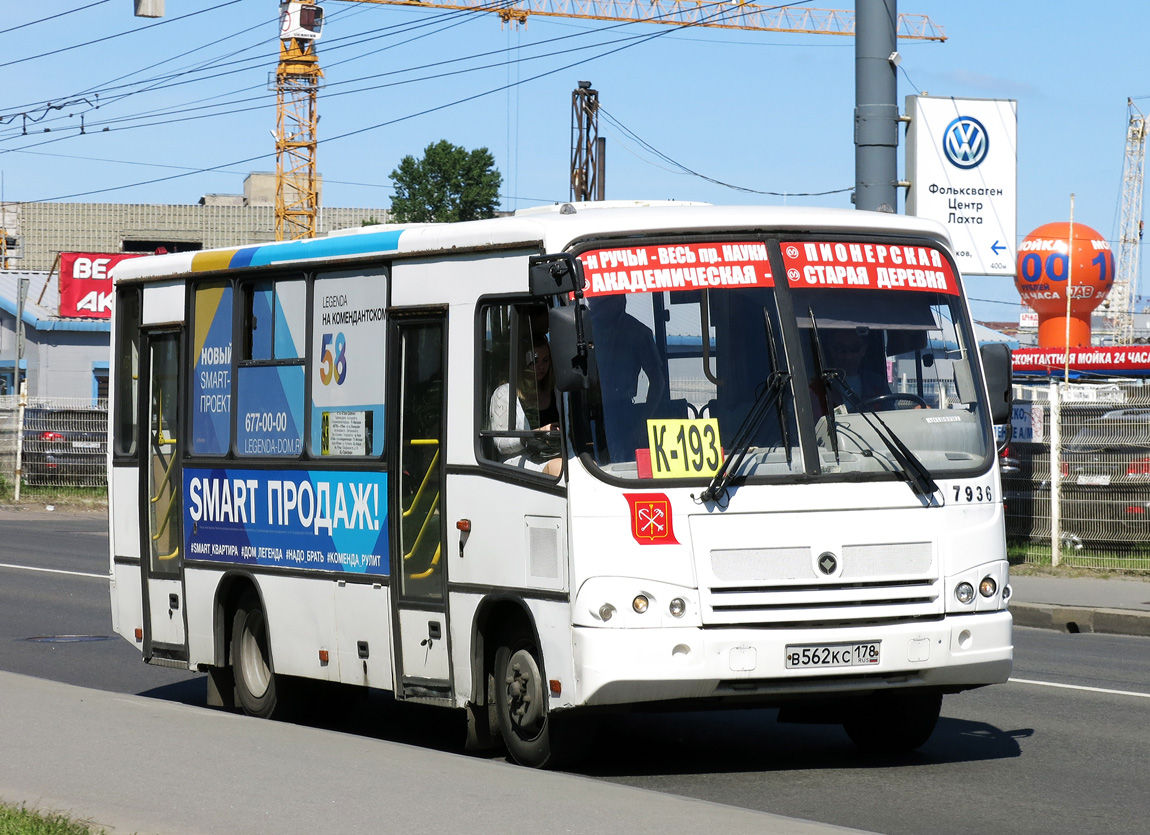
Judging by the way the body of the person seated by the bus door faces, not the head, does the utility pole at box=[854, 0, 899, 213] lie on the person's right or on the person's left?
on the person's left

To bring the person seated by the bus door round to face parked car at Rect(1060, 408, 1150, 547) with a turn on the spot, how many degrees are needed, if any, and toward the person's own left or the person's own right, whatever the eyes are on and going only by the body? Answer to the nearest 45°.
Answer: approximately 90° to the person's own left

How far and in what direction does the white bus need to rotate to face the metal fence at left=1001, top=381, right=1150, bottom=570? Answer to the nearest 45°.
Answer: approximately 90° to its left

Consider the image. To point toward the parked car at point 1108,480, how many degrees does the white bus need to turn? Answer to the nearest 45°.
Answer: approximately 90° to its left

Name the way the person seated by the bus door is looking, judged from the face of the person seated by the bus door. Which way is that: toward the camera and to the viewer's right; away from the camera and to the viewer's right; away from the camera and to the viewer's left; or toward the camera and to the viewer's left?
toward the camera and to the viewer's right

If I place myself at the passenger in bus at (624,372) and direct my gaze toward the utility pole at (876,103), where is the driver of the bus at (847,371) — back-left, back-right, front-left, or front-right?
front-right

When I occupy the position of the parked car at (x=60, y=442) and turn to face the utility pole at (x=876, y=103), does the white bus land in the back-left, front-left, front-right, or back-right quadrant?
front-right

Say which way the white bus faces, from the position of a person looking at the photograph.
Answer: facing the viewer and to the right of the viewer
